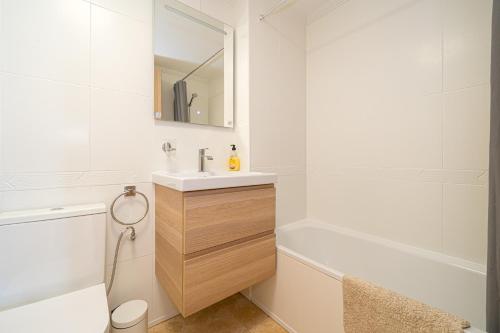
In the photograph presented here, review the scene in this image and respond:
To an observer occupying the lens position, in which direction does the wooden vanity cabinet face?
facing the viewer and to the right of the viewer

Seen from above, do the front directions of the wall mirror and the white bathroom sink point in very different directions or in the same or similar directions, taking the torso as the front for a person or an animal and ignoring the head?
same or similar directions

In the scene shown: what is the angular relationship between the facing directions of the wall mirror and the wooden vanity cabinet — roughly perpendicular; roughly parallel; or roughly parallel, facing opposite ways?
roughly parallel

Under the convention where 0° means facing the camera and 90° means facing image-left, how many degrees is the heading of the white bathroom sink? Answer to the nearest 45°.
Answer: approximately 315°

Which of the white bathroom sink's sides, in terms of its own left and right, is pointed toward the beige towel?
front

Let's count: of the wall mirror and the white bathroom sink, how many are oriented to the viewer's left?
0

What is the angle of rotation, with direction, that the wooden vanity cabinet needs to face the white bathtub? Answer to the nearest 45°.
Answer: approximately 45° to its left
